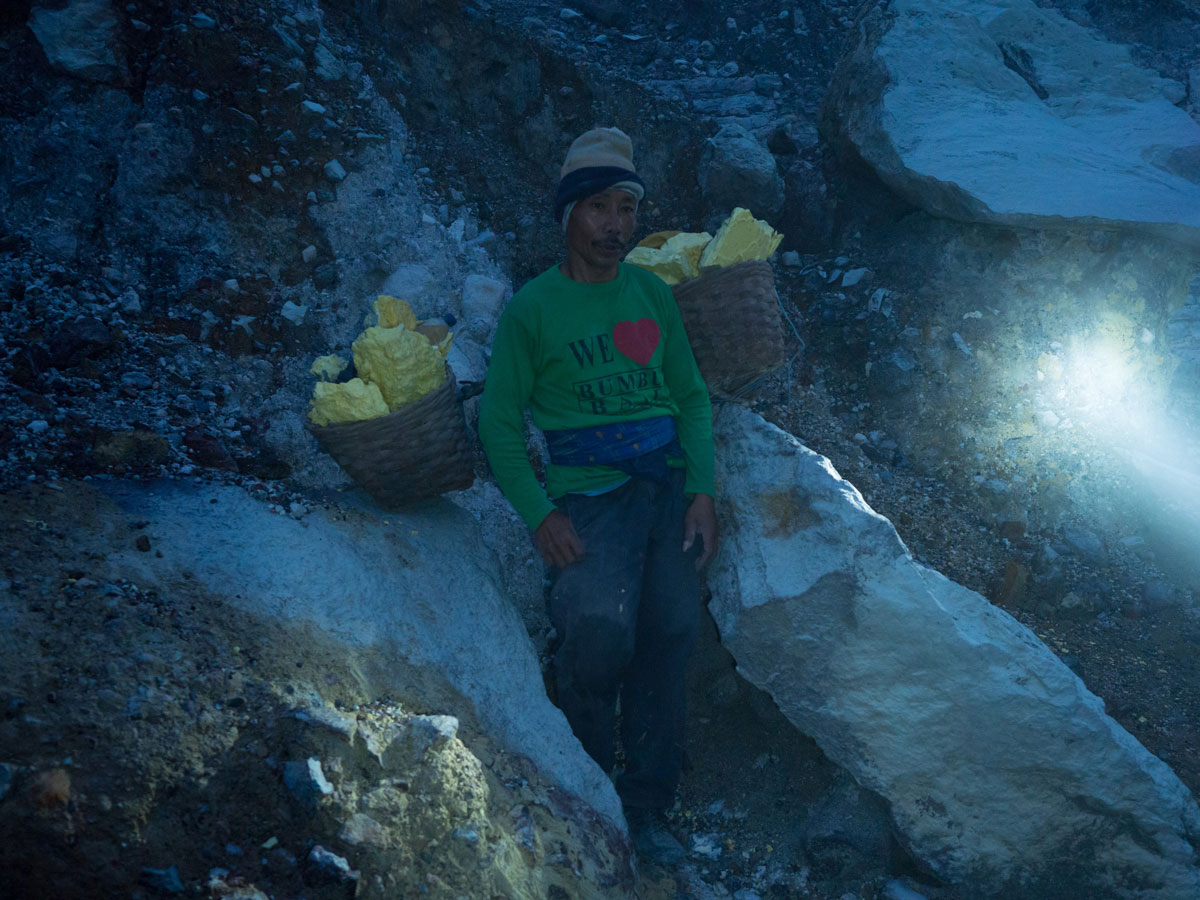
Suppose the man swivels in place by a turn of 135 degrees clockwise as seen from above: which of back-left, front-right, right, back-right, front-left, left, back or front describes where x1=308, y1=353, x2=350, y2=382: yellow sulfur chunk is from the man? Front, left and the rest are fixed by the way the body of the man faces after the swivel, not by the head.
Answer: front

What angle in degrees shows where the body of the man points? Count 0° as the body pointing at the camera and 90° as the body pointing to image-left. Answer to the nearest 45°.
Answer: approximately 315°

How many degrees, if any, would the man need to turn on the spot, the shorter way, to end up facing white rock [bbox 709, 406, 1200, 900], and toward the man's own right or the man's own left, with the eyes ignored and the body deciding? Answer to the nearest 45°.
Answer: approximately 45° to the man's own left
